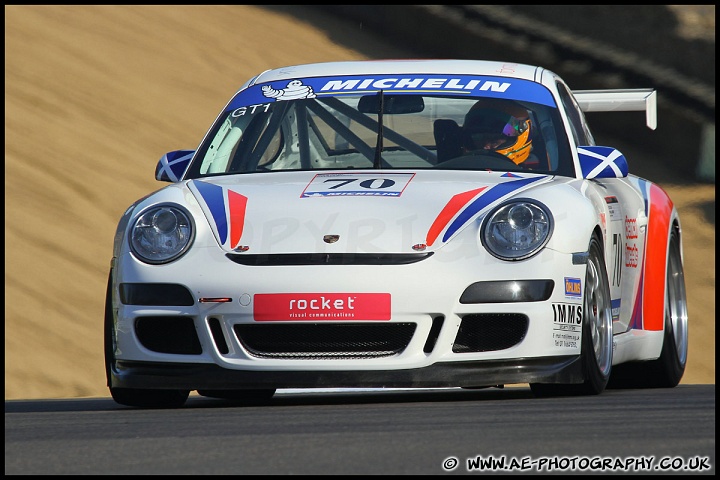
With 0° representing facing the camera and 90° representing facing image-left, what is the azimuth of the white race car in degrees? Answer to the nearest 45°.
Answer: approximately 0°
